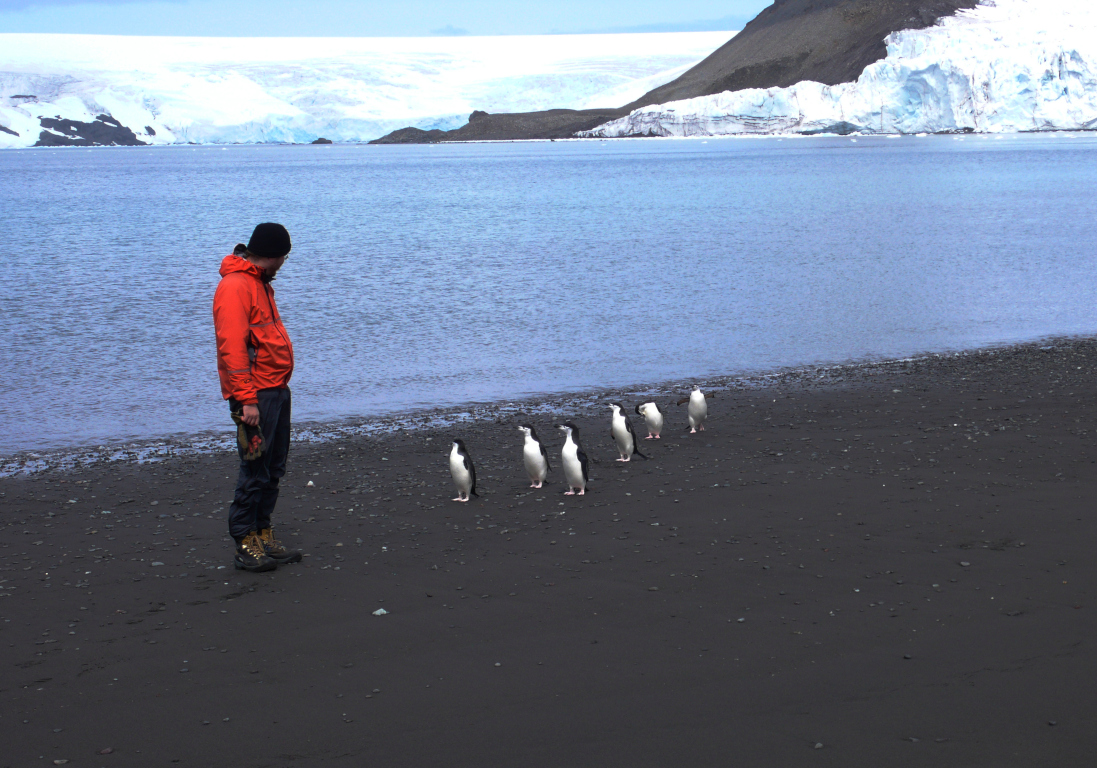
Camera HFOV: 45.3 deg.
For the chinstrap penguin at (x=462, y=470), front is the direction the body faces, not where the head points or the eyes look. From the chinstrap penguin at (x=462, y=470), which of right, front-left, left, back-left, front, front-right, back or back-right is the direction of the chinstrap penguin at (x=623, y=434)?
back

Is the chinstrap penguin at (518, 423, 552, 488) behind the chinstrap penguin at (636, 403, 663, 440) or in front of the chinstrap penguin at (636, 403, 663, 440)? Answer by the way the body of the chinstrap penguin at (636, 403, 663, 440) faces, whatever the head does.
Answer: in front

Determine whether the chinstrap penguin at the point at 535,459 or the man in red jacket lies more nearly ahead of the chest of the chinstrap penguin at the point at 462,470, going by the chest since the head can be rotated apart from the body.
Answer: the man in red jacket

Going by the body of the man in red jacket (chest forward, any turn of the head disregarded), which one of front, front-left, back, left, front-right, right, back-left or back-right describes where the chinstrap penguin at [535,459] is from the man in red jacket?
front-left

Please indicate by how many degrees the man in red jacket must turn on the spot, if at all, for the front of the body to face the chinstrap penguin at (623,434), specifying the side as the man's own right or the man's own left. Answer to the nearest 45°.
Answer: approximately 45° to the man's own left

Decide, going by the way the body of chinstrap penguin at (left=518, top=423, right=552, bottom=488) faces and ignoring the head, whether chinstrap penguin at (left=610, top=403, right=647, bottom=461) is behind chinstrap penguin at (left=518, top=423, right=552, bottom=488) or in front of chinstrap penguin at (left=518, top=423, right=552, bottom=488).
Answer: behind

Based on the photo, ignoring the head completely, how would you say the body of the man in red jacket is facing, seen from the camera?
to the viewer's right

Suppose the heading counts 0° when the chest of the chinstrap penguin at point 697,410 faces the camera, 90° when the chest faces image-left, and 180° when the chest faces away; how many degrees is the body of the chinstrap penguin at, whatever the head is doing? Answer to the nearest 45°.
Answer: approximately 0°

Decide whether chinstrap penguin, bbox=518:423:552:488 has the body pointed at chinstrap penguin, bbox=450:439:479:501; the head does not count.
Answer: yes

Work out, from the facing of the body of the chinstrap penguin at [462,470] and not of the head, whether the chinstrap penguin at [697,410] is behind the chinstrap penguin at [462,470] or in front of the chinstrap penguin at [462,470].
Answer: behind

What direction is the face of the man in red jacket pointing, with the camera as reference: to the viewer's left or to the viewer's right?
to the viewer's right

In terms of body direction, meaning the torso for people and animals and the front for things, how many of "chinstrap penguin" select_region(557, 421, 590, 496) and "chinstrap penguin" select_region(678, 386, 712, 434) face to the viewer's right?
0

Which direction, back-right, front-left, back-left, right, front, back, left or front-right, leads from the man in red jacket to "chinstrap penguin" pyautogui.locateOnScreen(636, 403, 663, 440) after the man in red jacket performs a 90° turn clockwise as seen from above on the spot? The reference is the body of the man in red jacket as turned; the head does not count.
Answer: back-left
